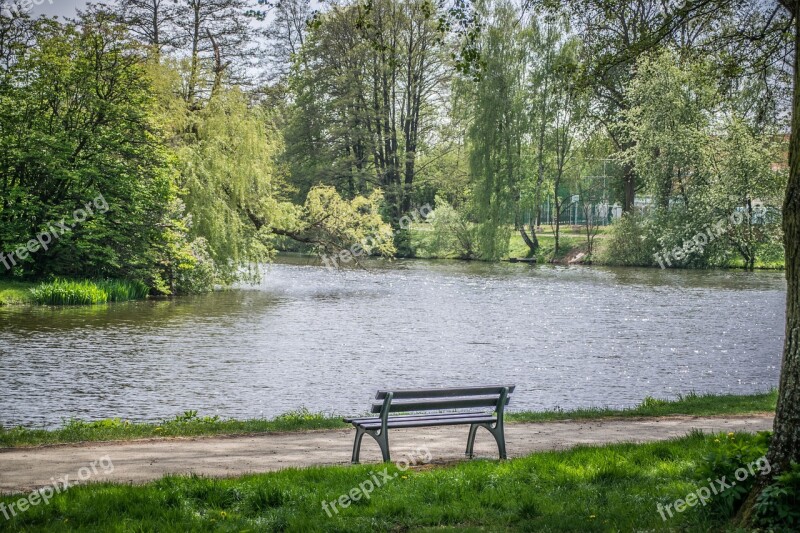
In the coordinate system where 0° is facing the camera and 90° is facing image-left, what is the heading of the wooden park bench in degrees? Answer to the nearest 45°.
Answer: approximately 135°

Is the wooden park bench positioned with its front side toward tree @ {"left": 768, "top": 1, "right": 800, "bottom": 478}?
no

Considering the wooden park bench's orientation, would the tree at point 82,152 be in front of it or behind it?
in front

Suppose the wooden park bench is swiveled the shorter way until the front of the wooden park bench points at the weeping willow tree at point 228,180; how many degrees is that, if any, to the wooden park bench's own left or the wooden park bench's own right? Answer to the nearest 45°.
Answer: approximately 45° to the wooden park bench's own right

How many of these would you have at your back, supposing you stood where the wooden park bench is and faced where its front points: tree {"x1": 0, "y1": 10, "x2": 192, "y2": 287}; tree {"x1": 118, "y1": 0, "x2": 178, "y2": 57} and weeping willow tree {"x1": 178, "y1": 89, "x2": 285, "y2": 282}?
0

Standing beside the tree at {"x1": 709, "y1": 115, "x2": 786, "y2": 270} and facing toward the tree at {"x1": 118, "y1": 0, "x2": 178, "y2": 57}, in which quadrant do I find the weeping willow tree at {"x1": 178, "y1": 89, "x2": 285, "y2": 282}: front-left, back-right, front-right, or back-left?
front-left
